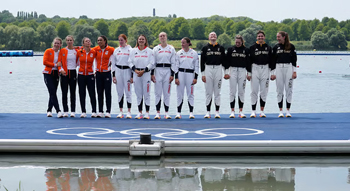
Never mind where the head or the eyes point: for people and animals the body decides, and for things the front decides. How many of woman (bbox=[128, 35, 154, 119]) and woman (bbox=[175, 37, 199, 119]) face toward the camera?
2

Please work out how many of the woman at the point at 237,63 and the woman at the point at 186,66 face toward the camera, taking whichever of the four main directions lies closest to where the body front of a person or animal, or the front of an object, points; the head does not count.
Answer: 2

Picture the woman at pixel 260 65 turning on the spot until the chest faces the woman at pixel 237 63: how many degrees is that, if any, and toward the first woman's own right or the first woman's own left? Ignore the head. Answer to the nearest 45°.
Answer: approximately 90° to the first woman's own right

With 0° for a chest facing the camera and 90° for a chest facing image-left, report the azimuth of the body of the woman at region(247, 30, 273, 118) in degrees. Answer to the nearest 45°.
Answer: approximately 0°

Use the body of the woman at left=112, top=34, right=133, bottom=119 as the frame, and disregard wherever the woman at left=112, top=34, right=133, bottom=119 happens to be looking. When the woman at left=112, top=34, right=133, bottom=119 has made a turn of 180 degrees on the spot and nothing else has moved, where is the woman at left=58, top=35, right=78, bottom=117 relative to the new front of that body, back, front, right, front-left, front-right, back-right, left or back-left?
left

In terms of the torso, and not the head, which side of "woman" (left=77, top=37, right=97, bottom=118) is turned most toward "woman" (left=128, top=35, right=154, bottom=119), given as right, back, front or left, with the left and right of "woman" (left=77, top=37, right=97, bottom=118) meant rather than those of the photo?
left

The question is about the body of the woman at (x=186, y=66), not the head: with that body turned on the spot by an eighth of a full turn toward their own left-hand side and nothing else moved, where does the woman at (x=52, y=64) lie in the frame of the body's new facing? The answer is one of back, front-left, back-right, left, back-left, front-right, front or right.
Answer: back-right
